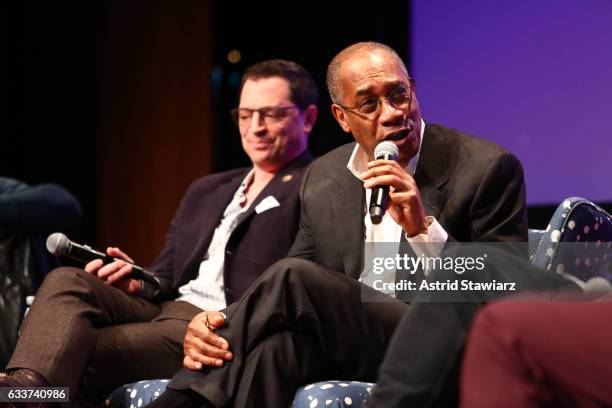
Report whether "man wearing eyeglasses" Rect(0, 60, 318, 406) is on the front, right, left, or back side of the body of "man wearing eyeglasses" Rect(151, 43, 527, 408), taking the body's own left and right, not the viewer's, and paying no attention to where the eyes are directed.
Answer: right

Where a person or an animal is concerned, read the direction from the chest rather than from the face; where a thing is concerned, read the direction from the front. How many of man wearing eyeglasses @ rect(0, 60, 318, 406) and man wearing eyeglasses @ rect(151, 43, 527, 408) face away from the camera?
0

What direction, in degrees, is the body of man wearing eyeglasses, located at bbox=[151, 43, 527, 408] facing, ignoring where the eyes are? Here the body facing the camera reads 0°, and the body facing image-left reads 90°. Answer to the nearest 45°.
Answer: approximately 45°

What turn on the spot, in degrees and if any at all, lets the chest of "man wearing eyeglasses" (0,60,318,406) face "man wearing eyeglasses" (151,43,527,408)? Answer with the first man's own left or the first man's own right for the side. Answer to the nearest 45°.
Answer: approximately 90° to the first man's own left
